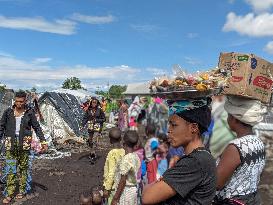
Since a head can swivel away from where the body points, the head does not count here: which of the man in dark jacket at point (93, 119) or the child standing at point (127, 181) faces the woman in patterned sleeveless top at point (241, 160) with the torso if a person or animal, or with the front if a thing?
the man in dark jacket

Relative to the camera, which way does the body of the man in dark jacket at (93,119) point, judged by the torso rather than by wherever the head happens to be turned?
toward the camera

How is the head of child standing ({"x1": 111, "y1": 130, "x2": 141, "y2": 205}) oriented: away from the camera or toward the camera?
away from the camera

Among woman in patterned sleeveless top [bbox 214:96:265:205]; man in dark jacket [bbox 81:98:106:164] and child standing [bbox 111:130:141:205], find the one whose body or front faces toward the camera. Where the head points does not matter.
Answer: the man in dark jacket

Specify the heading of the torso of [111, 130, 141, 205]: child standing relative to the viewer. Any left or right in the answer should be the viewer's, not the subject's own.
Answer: facing away from the viewer and to the left of the viewer

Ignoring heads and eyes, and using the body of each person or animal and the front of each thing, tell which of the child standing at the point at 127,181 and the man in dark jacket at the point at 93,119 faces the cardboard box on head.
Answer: the man in dark jacket

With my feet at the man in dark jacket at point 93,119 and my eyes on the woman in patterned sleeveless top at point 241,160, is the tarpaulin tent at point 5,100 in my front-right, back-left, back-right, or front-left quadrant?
back-right

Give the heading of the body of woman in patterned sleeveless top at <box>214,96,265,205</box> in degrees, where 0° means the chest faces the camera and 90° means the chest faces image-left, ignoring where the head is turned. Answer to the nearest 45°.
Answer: approximately 135°

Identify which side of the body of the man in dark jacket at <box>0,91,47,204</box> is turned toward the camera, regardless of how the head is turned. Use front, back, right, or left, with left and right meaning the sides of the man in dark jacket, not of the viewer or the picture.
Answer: front

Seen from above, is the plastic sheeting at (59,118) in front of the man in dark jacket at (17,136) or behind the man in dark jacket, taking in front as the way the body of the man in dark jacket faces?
behind

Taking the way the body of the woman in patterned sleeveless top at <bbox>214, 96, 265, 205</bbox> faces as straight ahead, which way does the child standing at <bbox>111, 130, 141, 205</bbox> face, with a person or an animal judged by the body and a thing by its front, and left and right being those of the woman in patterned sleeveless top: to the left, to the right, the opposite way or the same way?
the same way

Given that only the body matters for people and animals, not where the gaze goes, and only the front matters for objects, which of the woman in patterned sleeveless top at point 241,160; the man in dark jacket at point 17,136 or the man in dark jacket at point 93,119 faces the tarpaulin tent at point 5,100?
the woman in patterned sleeveless top

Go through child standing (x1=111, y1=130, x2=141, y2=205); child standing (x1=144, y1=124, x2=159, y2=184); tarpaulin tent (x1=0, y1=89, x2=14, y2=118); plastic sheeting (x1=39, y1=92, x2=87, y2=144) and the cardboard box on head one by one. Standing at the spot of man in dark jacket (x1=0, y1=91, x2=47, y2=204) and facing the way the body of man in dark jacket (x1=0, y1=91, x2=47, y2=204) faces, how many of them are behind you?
2

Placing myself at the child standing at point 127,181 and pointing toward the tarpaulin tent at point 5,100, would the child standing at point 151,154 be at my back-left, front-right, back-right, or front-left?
front-right
